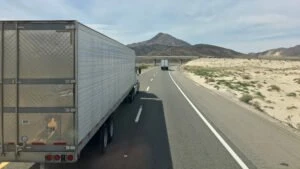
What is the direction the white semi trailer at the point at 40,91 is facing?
away from the camera
